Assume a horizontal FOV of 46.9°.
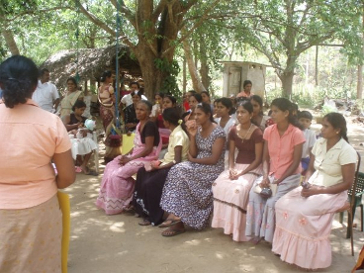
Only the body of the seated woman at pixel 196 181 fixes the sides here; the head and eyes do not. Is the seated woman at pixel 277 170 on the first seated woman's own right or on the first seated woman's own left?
on the first seated woman's own left

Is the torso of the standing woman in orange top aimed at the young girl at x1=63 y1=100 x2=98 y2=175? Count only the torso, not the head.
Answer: yes

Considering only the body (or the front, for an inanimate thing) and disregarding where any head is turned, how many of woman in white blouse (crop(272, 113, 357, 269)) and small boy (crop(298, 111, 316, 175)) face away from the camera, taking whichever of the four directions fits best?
0

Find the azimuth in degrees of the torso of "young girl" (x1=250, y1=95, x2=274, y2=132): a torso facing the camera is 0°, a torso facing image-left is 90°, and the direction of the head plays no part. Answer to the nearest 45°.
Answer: approximately 45°

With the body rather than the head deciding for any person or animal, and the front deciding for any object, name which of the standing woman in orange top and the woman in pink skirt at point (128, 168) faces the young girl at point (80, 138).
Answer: the standing woman in orange top

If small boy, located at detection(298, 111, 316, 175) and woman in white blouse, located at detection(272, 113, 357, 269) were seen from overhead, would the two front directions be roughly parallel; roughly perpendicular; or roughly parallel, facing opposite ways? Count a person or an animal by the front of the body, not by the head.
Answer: roughly parallel

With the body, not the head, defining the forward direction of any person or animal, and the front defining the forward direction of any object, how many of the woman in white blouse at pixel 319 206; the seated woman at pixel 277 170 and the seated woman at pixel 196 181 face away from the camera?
0

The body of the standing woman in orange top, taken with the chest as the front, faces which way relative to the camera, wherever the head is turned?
away from the camera

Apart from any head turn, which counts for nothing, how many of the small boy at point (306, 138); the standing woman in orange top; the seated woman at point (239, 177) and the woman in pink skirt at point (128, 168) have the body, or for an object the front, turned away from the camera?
1

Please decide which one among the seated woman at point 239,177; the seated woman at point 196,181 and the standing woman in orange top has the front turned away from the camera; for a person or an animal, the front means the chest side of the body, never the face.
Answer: the standing woman in orange top

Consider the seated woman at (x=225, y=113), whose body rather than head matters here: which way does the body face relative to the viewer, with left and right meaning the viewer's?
facing the viewer and to the left of the viewer

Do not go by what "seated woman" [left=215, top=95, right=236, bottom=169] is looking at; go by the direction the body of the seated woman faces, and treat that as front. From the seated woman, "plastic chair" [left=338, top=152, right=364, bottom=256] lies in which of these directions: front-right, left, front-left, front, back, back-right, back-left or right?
left

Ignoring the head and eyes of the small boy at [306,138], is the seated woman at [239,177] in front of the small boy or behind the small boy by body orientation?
in front

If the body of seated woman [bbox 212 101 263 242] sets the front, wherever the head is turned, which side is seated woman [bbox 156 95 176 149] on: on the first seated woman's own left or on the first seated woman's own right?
on the first seated woman's own right

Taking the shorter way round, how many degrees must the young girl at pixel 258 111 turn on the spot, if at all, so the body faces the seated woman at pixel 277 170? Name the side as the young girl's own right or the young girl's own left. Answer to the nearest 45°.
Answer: approximately 45° to the young girl's own left

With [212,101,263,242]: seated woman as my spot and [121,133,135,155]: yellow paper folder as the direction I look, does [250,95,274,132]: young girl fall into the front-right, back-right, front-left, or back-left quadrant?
front-right

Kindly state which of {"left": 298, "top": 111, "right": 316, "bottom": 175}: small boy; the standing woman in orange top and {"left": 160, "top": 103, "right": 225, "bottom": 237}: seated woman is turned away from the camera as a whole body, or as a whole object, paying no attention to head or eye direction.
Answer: the standing woman in orange top

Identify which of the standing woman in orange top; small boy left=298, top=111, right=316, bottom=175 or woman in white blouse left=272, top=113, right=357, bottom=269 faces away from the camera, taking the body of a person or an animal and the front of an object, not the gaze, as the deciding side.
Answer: the standing woman in orange top

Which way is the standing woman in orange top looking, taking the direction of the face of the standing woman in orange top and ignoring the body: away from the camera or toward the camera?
away from the camera
